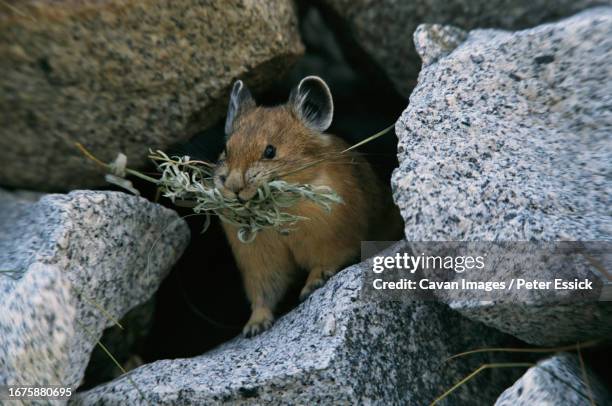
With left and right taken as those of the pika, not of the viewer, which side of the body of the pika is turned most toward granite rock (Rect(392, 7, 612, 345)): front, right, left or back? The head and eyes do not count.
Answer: left

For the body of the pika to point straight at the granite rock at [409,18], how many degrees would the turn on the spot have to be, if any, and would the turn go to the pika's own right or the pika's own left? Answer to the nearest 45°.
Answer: approximately 135° to the pika's own left

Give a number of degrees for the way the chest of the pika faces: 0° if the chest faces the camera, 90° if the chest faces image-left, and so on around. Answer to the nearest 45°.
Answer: approximately 45°

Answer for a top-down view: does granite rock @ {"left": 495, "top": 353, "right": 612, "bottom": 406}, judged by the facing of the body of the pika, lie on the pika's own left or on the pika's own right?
on the pika's own left
